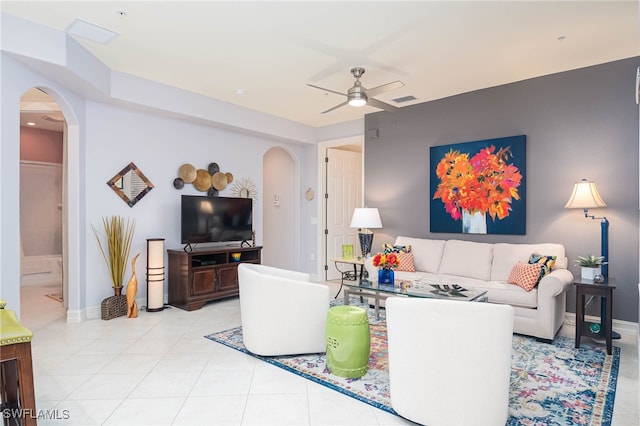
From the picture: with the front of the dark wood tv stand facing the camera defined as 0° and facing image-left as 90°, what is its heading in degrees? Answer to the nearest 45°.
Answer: approximately 315°

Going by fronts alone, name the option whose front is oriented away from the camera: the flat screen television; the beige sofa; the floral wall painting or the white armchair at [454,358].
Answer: the white armchair

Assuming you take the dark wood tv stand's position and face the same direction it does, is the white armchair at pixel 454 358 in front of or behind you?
in front

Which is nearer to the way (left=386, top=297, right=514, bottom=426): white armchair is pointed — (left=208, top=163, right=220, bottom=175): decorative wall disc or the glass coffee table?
the glass coffee table

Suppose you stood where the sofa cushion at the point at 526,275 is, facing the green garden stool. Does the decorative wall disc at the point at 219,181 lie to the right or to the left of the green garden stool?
right

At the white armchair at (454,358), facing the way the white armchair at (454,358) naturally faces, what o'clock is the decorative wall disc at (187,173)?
The decorative wall disc is roughly at 10 o'clock from the white armchair.

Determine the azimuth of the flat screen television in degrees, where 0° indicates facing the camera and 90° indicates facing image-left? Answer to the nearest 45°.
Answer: approximately 315°

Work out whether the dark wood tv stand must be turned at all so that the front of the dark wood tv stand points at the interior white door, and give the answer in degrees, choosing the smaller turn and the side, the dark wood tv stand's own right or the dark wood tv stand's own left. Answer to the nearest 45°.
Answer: approximately 90° to the dark wood tv stand's own left

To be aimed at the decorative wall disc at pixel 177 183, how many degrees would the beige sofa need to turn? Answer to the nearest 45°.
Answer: approximately 45° to its right

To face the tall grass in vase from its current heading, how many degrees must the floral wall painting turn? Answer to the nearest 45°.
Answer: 0° — it already faces it

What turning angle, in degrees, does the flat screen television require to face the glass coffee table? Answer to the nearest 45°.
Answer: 0° — it already faces it

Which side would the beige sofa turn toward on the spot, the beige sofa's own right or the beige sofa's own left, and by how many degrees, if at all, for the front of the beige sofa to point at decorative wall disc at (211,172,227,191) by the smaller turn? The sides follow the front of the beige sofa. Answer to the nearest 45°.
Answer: approximately 45° to the beige sofa's own right

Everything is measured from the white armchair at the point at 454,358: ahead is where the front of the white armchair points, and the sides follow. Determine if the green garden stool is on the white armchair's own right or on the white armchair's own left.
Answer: on the white armchair's own left

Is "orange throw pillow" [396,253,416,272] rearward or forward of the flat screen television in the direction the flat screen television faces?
forward

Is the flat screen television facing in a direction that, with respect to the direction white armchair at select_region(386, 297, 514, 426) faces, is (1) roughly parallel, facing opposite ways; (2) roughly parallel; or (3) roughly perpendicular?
roughly perpendicular

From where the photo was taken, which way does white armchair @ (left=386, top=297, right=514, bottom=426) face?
away from the camera
